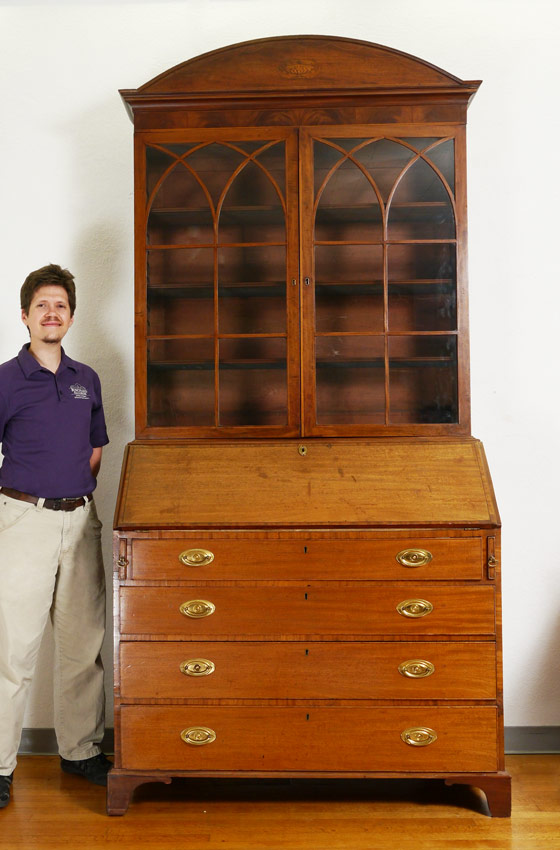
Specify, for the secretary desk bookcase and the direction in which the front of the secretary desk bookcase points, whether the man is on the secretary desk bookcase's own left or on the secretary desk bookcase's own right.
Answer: on the secretary desk bookcase's own right

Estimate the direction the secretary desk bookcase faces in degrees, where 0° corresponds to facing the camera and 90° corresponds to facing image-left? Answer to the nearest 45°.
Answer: approximately 0°
